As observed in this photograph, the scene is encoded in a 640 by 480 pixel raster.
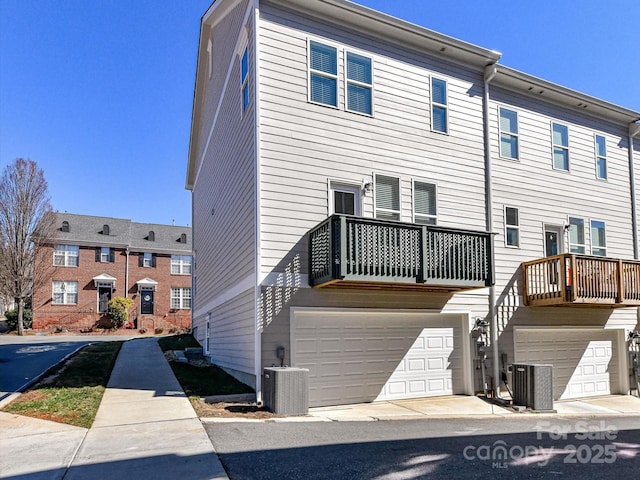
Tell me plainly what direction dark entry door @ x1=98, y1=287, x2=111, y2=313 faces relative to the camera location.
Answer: facing the viewer

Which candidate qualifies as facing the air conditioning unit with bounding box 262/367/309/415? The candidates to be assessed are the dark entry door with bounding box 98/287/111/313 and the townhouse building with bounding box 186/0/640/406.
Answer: the dark entry door

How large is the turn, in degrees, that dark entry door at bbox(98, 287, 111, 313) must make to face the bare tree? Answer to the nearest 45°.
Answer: approximately 45° to its right

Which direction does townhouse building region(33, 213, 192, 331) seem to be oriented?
toward the camera

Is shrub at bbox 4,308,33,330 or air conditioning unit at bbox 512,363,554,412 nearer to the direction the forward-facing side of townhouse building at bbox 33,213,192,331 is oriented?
the air conditioning unit

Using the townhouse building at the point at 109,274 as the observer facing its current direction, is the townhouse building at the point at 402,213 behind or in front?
in front

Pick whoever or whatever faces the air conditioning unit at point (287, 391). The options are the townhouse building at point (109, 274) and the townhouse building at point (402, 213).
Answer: the townhouse building at point (109, 274)

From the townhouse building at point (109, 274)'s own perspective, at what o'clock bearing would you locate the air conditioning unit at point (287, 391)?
The air conditioning unit is roughly at 12 o'clock from the townhouse building.
